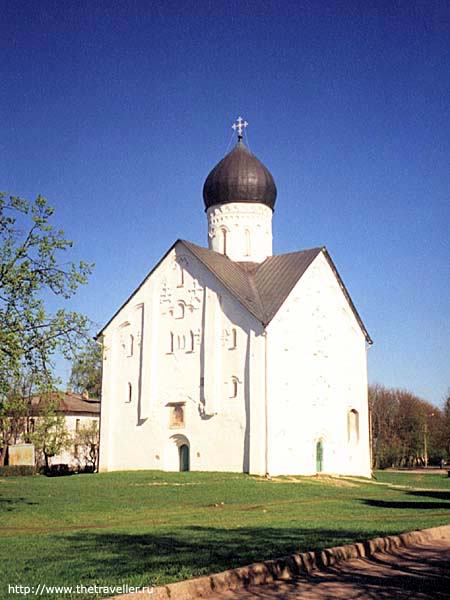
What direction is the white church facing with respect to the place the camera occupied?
facing the viewer and to the left of the viewer

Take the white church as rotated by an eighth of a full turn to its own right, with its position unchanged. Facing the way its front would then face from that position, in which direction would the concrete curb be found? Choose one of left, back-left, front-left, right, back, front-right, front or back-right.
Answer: left
